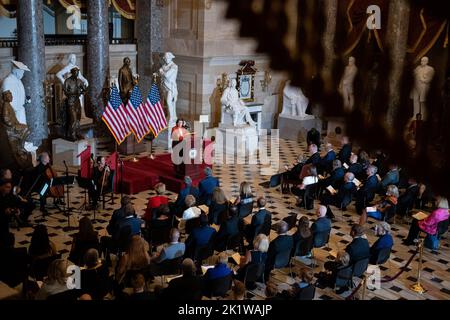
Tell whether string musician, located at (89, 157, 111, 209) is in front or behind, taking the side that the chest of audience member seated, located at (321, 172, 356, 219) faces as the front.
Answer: in front

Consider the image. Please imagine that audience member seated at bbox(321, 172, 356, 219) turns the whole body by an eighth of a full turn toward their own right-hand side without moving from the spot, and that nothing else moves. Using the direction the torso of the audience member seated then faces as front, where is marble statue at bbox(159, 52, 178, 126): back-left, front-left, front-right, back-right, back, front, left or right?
front

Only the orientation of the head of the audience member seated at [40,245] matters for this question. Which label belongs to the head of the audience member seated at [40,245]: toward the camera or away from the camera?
away from the camera

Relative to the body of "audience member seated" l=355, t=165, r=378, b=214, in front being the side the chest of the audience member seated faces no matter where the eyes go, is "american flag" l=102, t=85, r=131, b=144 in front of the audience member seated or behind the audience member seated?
in front

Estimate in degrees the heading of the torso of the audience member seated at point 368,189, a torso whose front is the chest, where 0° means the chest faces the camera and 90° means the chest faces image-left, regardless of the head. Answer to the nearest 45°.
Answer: approximately 90°

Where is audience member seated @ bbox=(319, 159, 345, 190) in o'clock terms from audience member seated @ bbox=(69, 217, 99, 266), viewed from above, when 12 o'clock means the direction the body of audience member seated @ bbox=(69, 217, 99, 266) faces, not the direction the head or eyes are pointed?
audience member seated @ bbox=(319, 159, 345, 190) is roughly at 2 o'clock from audience member seated @ bbox=(69, 217, 99, 266).

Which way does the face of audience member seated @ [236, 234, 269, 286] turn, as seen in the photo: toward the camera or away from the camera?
away from the camera

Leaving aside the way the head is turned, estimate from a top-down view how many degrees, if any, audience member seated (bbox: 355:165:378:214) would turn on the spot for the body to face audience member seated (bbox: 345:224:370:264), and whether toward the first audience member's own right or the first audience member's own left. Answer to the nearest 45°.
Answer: approximately 90° to the first audience member's own left

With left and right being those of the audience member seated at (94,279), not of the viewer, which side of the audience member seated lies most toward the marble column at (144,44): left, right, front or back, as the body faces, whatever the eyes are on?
front

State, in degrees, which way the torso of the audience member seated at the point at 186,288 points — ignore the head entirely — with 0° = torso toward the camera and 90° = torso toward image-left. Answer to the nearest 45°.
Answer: approximately 180°

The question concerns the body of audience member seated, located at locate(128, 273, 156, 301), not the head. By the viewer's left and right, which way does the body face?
facing away from the viewer

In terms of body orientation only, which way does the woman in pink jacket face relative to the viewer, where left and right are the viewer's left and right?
facing to the left of the viewer

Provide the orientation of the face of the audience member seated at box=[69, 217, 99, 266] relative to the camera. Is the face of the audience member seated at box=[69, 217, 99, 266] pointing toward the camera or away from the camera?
away from the camera
